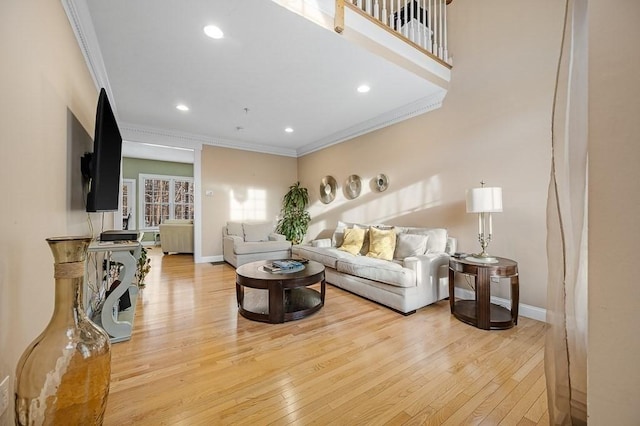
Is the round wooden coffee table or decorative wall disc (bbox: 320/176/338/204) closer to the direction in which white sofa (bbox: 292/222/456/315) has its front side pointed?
the round wooden coffee table

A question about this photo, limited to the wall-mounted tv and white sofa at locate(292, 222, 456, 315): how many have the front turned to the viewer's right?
1

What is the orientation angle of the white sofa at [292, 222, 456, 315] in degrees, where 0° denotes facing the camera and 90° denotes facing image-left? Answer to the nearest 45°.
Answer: approximately 45°

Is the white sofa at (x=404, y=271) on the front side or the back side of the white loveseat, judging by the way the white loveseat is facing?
on the front side

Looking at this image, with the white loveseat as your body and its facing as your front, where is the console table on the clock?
The console table is roughly at 2 o'clock from the white loveseat.

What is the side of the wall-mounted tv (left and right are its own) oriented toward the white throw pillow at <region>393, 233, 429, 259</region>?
front

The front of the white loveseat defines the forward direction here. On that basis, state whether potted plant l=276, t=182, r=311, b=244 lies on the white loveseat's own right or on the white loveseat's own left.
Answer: on the white loveseat's own left

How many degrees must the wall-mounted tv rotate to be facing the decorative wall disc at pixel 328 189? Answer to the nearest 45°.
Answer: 0° — it already faces it

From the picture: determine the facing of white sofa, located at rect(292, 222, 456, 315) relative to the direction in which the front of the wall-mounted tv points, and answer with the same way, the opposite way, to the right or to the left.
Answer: the opposite way

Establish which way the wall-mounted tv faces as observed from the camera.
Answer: facing to the right of the viewer

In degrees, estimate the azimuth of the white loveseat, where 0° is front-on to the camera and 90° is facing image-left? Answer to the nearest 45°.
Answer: approximately 315°

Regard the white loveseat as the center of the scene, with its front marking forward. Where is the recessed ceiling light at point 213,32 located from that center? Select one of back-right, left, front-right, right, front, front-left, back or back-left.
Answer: front-right

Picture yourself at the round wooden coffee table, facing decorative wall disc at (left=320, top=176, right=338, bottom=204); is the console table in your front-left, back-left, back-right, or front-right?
back-left

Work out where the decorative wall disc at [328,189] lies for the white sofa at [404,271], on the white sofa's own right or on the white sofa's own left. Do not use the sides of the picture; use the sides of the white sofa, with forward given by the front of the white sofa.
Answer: on the white sofa's own right

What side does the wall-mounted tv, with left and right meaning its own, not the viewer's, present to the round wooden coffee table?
front
